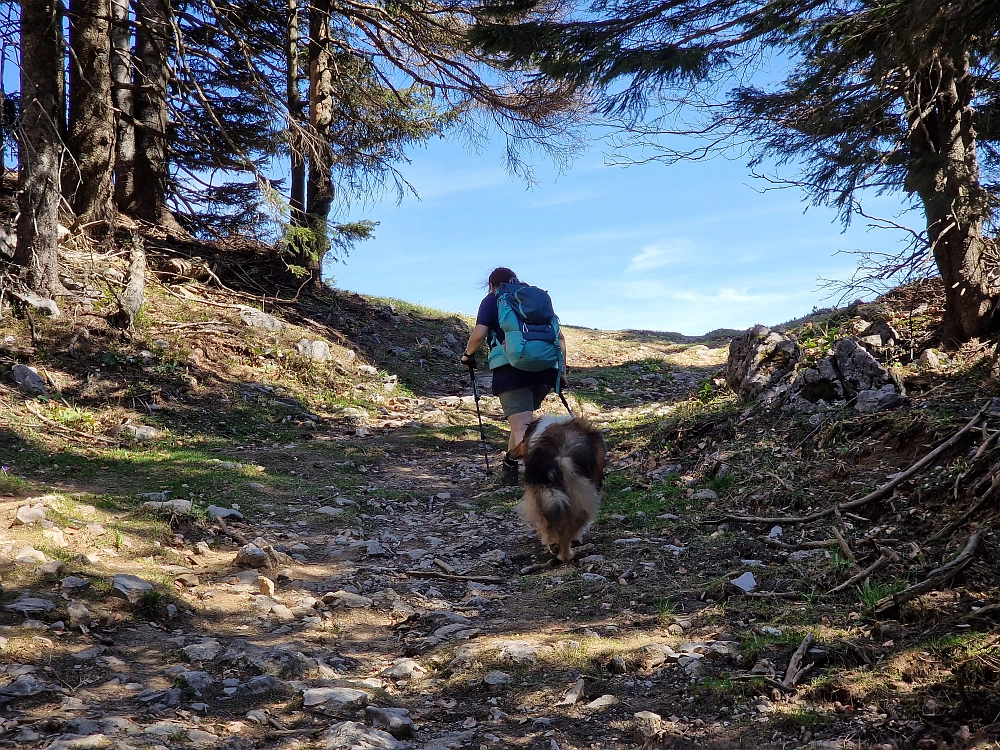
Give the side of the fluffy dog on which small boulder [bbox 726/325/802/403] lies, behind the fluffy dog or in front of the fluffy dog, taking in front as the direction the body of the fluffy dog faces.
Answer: in front

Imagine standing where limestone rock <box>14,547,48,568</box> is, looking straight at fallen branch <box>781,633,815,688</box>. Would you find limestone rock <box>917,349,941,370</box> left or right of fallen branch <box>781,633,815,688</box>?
left

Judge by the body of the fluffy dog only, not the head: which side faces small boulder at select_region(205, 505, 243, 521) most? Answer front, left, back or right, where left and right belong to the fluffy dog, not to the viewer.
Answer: left

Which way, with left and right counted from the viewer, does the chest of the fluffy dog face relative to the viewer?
facing away from the viewer

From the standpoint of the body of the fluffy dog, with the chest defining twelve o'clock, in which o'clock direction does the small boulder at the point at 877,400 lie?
The small boulder is roughly at 2 o'clock from the fluffy dog.

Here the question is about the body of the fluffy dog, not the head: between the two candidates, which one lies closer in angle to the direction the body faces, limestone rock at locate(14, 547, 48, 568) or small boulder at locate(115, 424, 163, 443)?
the small boulder

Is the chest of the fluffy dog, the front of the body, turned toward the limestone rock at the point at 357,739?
no

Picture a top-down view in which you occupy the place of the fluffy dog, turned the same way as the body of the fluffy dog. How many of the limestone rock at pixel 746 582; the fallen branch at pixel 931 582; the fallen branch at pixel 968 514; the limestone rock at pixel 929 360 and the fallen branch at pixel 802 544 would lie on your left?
0

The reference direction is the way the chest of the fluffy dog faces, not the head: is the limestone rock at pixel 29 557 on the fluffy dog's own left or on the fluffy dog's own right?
on the fluffy dog's own left

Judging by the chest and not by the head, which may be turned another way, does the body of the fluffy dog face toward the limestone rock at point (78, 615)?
no
